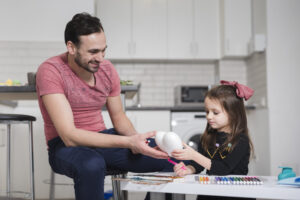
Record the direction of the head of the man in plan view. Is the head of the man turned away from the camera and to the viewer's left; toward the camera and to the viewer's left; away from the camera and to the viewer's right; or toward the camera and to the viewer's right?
toward the camera and to the viewer's right

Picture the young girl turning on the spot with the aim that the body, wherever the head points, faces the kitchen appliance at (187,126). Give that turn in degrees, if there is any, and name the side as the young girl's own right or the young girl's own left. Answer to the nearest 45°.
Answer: approximately 135° to the young girl's own right

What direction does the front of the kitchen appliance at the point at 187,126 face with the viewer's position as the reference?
facing the viewer

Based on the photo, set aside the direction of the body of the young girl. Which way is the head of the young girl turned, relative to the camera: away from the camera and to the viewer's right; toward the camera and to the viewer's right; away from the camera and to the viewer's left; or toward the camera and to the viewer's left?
toward the camera and to the viewer's left

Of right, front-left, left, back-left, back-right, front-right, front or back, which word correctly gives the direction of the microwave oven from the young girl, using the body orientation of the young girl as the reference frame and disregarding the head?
back-right

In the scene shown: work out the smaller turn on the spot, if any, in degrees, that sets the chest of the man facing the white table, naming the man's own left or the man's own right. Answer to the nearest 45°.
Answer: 0° — they already face it

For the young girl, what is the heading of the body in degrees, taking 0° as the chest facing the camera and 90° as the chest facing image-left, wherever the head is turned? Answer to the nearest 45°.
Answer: approximately 45°

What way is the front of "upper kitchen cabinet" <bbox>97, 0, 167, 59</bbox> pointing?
toward the camera
